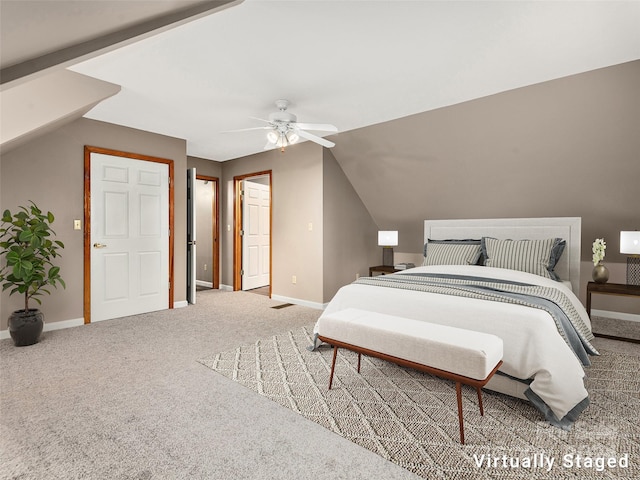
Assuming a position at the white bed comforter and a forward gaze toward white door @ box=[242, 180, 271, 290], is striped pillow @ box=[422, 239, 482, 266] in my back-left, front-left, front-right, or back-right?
front-right

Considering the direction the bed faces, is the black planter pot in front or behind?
in front

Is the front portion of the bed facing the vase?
no

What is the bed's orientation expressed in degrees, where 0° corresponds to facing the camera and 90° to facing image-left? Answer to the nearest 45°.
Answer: approximately 45°

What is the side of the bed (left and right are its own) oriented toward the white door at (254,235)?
right

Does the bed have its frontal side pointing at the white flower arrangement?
no

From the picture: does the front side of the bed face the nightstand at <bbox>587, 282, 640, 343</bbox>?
no

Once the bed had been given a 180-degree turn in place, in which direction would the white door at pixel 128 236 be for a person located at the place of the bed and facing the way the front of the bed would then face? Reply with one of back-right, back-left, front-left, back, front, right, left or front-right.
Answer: back-left

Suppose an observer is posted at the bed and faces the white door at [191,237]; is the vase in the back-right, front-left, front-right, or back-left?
back-right

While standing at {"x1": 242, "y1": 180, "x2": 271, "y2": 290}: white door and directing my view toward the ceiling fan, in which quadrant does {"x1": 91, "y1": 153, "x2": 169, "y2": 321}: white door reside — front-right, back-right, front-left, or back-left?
front-right

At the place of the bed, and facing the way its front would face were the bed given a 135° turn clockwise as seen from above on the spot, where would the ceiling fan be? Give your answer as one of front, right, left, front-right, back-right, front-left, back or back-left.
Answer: left

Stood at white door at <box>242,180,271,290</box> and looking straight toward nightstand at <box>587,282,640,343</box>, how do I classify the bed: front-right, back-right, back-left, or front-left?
front-right

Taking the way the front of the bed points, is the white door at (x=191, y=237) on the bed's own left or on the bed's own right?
on the bed's own right
